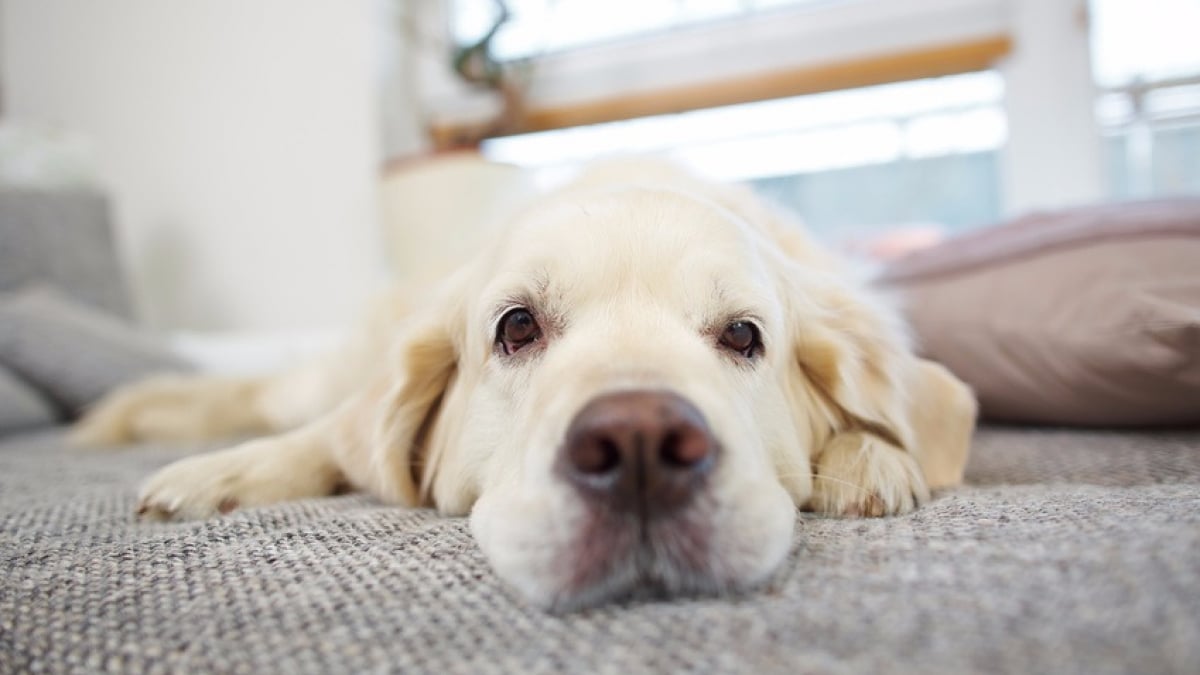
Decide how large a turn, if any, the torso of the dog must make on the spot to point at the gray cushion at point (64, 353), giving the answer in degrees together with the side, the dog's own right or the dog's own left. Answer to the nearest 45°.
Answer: approximately 135° to the dog's own right

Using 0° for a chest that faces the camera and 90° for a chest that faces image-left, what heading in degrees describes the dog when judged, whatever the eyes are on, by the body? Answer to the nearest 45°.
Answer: approximately 0°

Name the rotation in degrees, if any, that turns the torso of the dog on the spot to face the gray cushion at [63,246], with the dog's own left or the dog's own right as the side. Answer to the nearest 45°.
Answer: approximately 135° to the dog's own right

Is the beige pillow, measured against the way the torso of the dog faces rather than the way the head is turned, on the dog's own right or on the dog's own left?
on the dog's own left
